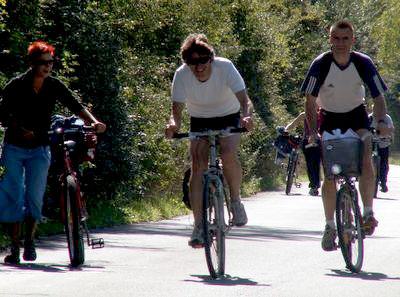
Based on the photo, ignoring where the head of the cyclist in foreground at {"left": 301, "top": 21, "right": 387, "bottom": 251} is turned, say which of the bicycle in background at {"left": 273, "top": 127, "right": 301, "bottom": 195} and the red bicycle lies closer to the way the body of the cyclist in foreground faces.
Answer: the red bicycle

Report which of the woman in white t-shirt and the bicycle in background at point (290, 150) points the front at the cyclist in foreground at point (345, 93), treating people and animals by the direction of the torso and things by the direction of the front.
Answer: the bicycle in background

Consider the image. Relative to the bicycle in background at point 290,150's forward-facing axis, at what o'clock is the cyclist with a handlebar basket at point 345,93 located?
The cyclist with a handlebar basket is roughly at 12 o'clock from the bicycle in background.

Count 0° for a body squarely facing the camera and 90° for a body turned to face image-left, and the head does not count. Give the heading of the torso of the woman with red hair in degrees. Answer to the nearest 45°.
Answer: approximately 0°

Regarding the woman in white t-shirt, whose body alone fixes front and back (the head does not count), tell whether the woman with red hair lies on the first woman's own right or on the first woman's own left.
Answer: on the first woman's own right

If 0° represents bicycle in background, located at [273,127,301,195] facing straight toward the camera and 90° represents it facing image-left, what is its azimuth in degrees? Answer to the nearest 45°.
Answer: approximately 0°

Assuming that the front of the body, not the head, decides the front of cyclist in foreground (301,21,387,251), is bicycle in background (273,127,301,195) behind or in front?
behind

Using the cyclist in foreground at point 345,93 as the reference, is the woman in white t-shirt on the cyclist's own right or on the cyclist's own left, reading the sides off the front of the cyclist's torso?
on the cyclist's own right

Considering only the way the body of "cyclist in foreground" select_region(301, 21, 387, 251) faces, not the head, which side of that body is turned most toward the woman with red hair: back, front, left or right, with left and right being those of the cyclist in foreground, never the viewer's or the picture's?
right
